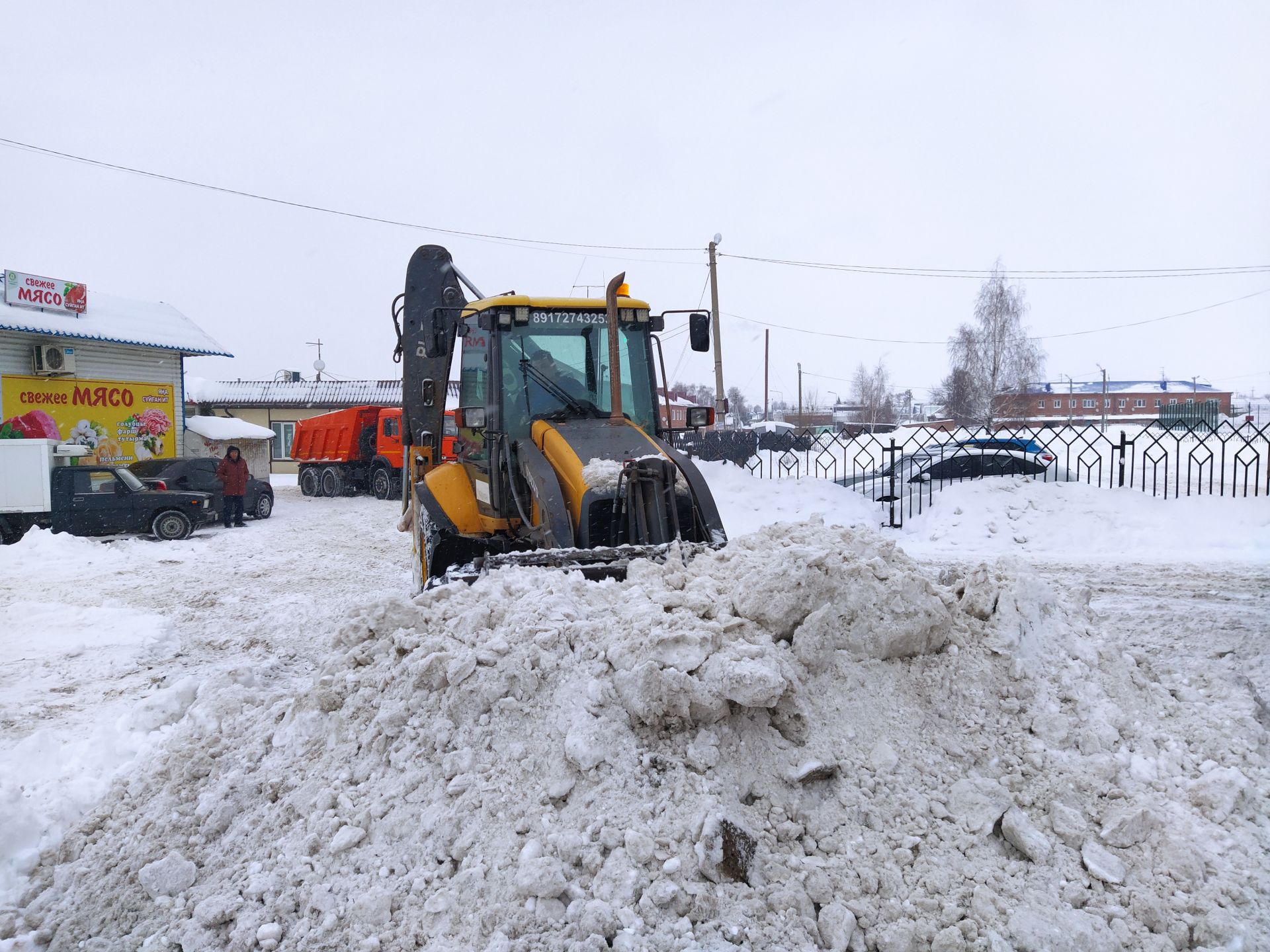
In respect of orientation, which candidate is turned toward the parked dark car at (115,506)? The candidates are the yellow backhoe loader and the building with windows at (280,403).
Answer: the building with windows

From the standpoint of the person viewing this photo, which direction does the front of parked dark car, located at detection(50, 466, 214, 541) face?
facing to the right of the viewer

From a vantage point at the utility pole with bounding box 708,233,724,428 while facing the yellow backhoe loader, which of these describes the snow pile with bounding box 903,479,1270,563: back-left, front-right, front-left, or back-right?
front-left

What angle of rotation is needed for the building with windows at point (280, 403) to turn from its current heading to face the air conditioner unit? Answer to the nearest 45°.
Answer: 0° — it already faces it

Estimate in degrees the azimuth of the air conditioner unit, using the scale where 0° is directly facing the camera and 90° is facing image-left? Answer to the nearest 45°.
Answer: approximately 315°

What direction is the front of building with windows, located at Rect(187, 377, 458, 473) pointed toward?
toward the camera

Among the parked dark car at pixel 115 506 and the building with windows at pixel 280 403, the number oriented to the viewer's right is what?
1

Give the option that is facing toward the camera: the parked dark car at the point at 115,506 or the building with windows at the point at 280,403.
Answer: the building with windows

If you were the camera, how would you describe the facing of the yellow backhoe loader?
facing the viewer and to the right of the viewer

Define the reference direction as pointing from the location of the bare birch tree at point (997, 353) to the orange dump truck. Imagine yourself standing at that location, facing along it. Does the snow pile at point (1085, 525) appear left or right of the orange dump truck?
left

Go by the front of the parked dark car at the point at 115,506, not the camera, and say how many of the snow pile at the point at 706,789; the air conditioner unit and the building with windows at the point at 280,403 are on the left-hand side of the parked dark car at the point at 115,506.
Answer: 2

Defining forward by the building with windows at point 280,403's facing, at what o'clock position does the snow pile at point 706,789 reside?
The snow pile is roughly at 12 o'clock from the building with windows.

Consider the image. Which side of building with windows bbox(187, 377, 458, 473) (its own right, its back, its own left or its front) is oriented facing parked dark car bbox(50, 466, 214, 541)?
front

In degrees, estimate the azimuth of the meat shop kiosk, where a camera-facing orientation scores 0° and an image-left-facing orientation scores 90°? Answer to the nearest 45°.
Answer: approximately 315°

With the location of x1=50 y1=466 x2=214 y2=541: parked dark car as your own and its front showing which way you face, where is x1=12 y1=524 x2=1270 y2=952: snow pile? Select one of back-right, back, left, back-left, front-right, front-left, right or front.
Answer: right

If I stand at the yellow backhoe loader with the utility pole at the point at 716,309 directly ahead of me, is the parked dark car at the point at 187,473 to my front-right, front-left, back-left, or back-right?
front-left
